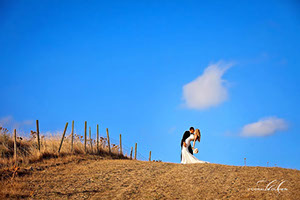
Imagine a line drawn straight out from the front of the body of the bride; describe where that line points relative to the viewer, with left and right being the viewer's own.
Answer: facing to the left of the viewer
